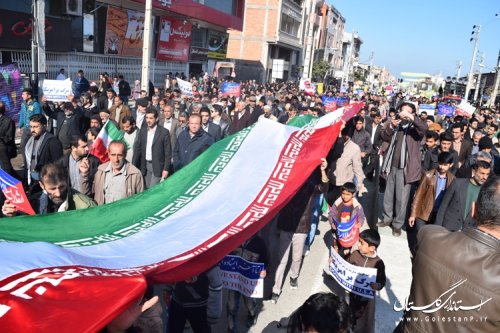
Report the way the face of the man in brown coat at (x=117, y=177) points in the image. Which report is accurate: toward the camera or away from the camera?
toward the camera

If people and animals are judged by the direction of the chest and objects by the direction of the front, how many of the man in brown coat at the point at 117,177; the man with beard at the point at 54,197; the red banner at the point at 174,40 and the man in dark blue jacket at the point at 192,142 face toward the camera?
4

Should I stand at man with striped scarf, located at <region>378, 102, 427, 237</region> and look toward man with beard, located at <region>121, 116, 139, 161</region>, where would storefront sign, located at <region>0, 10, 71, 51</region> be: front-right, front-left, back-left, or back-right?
front-right

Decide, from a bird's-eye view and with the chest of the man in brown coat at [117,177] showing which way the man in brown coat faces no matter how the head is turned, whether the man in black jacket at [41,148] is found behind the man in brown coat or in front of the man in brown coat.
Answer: behind

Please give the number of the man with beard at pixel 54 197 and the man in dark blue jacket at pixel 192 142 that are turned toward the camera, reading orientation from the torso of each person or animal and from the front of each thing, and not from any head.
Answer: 2

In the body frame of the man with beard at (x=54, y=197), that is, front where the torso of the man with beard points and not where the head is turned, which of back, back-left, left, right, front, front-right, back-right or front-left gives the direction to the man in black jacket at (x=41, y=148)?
back

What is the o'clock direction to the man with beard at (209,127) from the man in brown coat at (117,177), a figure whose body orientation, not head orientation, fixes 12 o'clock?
The man with beard is roughly at 7 o'clock from the man in brown coat.

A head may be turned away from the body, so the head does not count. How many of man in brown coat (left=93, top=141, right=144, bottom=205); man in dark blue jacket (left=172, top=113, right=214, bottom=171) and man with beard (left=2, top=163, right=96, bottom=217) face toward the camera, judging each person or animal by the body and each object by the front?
3

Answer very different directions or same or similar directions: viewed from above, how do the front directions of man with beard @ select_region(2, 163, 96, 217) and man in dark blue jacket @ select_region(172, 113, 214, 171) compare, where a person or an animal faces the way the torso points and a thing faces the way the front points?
same or similar directions

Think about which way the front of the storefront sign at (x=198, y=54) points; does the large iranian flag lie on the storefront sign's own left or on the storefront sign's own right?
on the storefront sign's own right

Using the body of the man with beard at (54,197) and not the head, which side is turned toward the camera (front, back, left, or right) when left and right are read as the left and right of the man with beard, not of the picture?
front

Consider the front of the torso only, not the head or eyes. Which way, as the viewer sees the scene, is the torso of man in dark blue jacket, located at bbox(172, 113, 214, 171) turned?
toward the camera

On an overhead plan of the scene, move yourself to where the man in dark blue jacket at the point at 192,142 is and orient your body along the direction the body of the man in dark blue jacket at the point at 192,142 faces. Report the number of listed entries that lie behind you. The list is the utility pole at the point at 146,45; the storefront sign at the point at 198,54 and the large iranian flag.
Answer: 2

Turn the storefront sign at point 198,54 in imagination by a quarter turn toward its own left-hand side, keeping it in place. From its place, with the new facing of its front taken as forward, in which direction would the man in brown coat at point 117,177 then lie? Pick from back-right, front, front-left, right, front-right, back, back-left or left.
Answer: back-right

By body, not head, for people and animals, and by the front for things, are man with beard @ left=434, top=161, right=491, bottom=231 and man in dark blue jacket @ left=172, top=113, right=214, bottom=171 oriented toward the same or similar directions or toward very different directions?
same or similar directions

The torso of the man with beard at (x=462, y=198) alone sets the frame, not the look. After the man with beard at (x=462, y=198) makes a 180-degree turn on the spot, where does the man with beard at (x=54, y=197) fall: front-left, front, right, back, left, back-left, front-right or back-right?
left

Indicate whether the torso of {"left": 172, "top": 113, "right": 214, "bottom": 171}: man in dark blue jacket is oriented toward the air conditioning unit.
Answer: no

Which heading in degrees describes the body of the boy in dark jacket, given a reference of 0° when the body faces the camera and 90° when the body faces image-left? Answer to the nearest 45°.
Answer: approximately 45°

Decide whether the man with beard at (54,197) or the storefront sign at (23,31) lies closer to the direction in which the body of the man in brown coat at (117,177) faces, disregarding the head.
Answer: the man with beard

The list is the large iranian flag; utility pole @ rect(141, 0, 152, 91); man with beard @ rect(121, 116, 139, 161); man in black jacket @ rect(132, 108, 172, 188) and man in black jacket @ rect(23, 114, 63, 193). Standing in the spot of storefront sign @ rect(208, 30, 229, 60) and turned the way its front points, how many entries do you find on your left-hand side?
0
